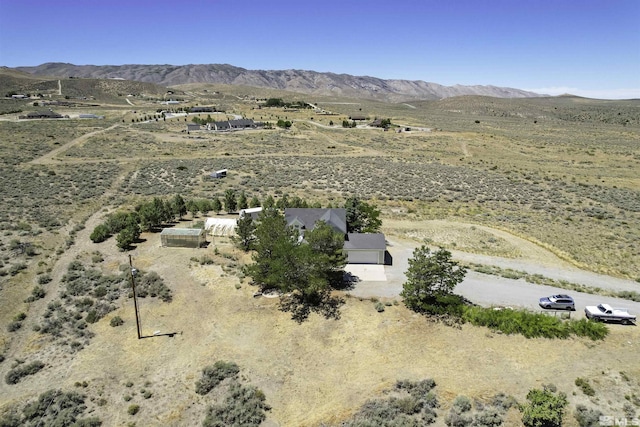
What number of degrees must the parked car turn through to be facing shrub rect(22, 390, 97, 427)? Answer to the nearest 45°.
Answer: approximately 45° to its left

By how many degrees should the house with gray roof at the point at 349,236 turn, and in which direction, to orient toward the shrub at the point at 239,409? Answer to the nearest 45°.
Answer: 0° — it already faces it

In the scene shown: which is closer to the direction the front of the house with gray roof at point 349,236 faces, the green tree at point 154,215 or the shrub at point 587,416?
the shrub

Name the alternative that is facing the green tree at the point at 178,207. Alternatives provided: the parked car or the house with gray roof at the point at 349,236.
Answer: the parked car

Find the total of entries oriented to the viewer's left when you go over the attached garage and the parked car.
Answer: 1

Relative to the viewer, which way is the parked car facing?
to the viewer's left

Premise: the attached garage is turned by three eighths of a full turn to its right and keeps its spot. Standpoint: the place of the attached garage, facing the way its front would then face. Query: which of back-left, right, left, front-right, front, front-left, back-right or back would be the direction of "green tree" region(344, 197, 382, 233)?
front-right

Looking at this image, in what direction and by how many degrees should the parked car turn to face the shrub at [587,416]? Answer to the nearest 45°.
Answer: approximately 90° to its left
